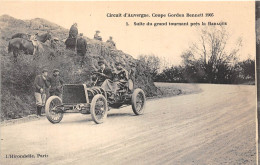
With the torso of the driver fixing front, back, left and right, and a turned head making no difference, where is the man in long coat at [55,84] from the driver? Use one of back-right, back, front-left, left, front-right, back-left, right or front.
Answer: front-right

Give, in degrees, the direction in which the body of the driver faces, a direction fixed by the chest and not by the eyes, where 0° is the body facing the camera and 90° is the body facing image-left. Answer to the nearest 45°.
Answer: approximately 45°

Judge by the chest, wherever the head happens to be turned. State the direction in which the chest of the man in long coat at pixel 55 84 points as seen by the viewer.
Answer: toward the camera

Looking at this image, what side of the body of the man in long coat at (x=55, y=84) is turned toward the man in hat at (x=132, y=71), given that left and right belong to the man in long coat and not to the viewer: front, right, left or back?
left
